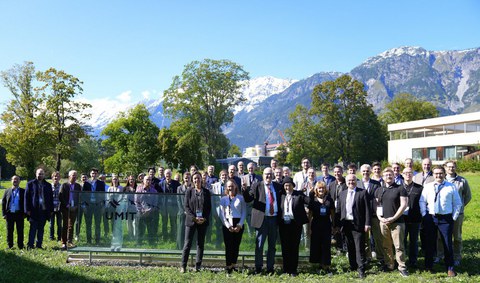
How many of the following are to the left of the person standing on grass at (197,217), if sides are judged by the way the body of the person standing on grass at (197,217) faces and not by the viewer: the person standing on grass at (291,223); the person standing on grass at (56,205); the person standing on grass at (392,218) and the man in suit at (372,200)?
3

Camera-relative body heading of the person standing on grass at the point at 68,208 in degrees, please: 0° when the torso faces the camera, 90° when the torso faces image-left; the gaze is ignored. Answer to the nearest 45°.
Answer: approximately 0°

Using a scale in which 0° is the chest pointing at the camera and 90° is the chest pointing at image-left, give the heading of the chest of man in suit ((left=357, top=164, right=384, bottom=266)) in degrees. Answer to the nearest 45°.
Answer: approximately 45°

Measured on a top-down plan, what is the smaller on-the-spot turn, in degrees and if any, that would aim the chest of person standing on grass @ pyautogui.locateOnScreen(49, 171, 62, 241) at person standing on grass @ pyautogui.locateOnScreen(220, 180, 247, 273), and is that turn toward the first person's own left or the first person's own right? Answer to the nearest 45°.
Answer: approximately 45° to the first person's own left

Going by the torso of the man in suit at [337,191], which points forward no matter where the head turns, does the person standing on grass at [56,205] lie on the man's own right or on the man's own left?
on the man's own right

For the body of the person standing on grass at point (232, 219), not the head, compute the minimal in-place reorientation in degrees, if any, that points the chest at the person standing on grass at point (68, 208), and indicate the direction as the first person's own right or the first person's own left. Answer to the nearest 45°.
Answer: approximately 135° to the first person's own right

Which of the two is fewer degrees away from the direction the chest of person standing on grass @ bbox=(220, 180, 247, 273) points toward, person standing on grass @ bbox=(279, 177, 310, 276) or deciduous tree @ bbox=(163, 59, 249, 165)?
the person standing on grass

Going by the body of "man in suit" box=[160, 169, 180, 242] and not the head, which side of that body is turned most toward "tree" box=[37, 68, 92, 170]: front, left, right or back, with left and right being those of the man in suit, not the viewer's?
back

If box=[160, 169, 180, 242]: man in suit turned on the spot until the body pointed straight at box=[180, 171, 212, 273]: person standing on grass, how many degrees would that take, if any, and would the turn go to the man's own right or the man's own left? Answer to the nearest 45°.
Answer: approximately 45° to the man's own left

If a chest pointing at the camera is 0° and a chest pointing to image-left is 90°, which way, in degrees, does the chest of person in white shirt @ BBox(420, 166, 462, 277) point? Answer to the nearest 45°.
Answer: approximately 0°

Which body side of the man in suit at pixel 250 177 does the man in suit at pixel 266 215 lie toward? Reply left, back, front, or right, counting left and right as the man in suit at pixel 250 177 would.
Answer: front
